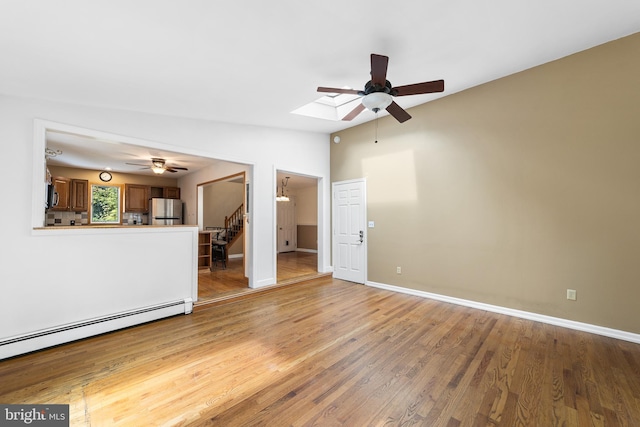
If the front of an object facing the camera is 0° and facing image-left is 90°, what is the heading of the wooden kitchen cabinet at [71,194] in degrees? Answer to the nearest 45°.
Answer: approximately 0°

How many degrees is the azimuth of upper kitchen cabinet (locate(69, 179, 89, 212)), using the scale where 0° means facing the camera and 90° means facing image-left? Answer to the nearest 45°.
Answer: approximately 0°

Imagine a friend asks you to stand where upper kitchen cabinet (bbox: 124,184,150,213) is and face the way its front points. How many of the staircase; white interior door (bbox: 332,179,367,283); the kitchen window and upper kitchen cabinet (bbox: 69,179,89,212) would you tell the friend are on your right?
2

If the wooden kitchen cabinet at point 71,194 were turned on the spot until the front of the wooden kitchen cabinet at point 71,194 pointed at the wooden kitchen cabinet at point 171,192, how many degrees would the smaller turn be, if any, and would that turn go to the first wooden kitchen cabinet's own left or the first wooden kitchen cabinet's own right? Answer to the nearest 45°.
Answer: approximately 90° to the first wooden kitchen cabinet's own left

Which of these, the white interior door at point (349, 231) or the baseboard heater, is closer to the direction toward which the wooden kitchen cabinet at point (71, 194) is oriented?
the baseboard heater

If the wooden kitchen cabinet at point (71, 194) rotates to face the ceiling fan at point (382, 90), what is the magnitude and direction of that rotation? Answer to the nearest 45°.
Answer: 0° — it already faces it

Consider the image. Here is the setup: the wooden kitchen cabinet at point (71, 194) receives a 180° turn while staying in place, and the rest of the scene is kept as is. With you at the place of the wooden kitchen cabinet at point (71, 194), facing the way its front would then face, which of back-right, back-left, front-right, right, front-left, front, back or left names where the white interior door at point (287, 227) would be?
right

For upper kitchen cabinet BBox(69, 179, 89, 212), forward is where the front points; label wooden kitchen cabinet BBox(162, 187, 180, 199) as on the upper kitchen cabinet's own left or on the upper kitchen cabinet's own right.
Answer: on the upper kitchen cabinet's own left

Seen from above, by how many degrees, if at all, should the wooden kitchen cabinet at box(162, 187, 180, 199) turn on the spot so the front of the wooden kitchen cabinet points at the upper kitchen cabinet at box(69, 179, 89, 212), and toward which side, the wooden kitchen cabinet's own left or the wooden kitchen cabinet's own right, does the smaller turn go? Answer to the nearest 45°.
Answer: approximately 90° to the wooden kitchen cabinet's own right

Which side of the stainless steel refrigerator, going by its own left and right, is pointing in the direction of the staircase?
left

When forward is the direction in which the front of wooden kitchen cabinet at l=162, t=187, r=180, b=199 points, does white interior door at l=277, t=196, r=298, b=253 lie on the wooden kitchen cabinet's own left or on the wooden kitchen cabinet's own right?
on the wooden kitchen cabinet's own left
